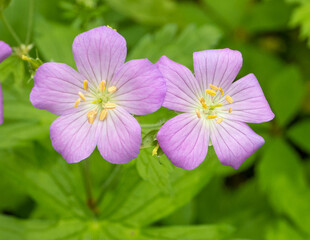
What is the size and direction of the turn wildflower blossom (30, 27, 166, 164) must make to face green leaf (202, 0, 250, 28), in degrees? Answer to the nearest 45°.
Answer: approximately 135° to its left

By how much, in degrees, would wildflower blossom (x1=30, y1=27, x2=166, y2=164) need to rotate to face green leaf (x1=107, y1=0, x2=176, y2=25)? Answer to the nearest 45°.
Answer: approximately 180°

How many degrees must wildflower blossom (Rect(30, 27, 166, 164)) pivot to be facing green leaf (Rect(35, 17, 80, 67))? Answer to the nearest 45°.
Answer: approximately 180°

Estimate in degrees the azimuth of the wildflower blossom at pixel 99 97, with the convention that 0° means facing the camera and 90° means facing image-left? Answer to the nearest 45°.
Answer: approximately 0°

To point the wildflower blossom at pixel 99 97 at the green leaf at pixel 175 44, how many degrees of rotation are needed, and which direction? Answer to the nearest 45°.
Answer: approximately 180°

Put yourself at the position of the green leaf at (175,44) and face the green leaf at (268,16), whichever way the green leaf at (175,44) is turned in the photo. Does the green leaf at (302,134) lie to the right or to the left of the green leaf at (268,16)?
right
